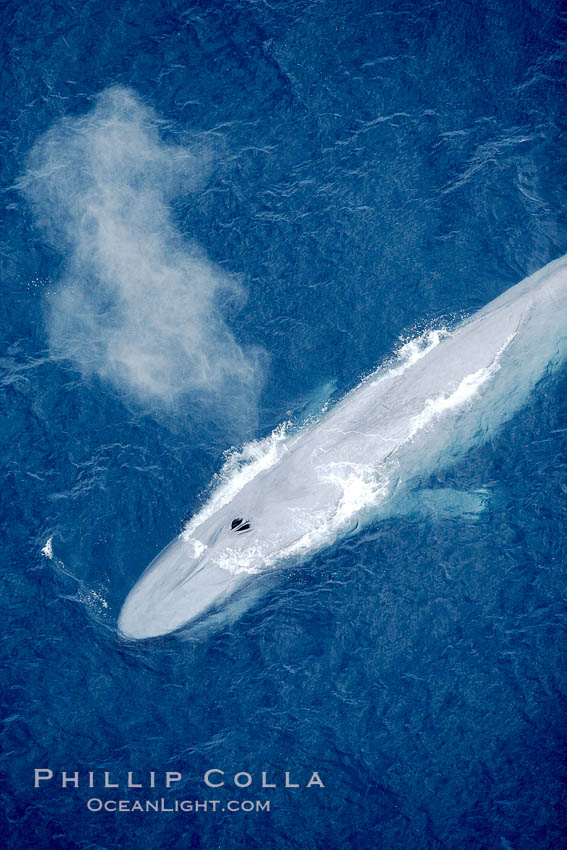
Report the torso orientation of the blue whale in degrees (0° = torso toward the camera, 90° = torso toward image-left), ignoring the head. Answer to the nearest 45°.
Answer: approximately 45°
